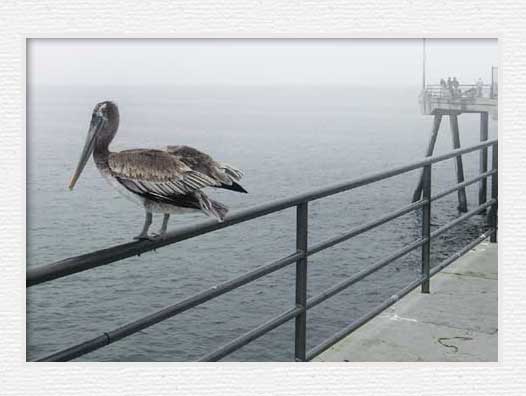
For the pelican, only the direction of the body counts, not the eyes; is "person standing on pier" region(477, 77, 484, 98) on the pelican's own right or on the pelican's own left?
on the pelican's own right

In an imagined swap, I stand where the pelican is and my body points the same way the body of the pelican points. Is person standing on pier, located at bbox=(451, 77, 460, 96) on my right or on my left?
on my right

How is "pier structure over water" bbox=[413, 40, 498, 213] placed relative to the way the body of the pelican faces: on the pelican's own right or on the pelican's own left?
on the pelican's own right

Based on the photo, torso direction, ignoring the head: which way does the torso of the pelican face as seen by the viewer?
to the viewer's left
